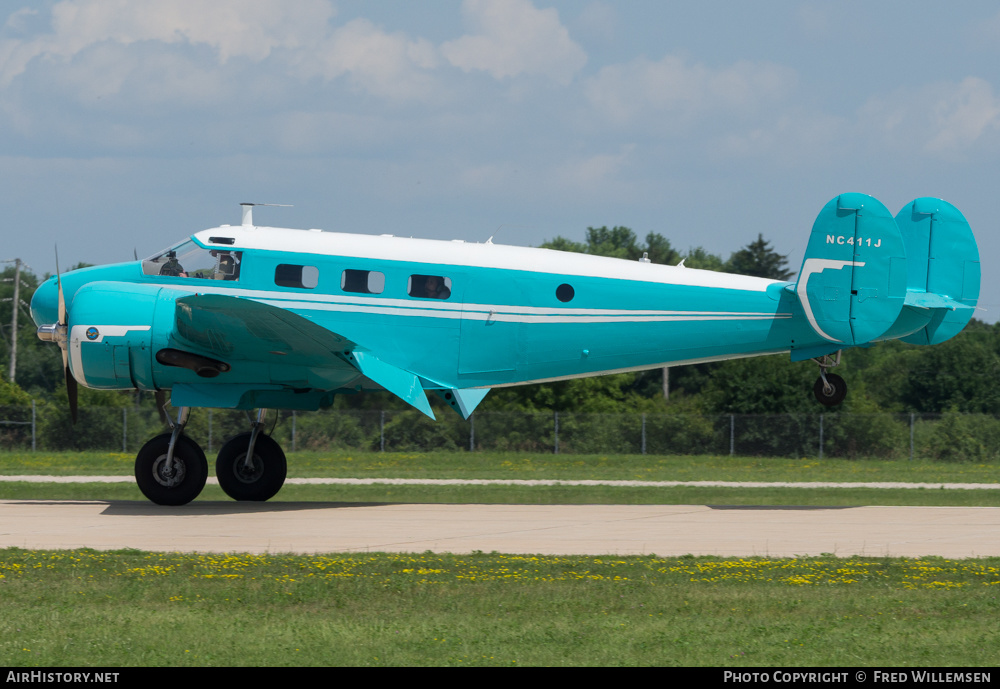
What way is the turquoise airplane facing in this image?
to the viewer's left

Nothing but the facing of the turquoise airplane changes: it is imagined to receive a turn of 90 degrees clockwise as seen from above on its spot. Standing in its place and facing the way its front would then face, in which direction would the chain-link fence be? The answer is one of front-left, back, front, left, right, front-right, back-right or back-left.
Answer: front
